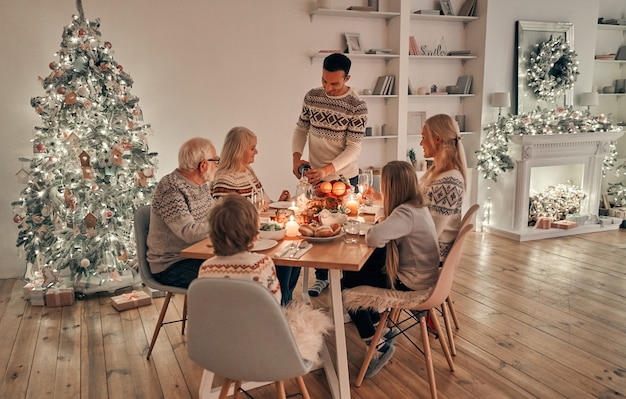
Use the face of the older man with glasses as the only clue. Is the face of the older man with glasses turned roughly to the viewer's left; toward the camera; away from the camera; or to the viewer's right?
to the viewer's right

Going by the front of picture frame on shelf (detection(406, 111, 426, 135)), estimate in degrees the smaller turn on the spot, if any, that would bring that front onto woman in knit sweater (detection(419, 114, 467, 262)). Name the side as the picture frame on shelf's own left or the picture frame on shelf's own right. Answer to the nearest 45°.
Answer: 0° — it already faces them

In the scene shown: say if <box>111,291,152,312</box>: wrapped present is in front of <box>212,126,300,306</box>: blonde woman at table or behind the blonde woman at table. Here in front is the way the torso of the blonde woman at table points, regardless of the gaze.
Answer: behind

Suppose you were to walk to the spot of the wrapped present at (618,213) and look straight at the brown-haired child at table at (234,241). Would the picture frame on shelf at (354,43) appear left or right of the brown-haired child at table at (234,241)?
right

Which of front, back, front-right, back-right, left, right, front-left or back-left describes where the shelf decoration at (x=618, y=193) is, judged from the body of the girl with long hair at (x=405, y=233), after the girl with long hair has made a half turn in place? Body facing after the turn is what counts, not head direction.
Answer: front-left

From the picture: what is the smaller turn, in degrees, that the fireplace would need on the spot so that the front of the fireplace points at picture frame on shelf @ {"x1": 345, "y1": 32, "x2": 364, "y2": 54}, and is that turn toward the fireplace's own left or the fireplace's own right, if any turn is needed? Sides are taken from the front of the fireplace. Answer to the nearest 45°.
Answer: approximately 90° to the fireplace's own right

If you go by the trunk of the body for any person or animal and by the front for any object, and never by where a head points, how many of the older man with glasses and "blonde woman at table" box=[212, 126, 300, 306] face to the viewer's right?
2

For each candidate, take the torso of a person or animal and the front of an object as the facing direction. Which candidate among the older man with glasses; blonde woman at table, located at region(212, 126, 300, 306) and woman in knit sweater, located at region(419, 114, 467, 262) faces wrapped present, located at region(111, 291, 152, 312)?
the woman in knit sweater

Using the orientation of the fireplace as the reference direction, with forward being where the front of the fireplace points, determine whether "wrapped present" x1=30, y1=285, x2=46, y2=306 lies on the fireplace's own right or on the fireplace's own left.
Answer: on the fireplace's own right

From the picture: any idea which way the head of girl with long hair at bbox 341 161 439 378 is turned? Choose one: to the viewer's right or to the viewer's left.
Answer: to the viewer's left

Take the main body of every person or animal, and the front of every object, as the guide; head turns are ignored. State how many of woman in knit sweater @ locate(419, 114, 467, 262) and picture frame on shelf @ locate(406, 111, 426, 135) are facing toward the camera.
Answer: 1

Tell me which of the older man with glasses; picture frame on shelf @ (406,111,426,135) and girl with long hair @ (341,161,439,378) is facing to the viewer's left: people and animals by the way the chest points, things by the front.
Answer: the girl with long hair

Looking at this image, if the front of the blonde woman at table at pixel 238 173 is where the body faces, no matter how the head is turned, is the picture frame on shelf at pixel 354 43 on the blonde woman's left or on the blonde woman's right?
on the blonde woman's left
